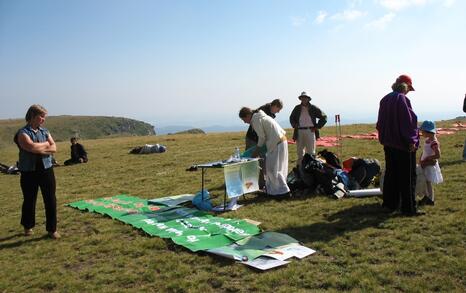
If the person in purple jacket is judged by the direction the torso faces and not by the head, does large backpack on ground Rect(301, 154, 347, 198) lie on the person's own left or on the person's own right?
on the person's own left

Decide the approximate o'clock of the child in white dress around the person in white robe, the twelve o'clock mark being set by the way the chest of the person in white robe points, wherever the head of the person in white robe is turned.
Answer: The child in white dress is roughly at 7 o'clock from the person in white robe.

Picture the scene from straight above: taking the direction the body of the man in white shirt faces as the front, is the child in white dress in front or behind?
in front

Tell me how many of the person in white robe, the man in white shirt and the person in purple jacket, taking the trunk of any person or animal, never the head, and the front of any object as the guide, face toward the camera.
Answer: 1

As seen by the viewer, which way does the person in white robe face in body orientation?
to the viewer's left

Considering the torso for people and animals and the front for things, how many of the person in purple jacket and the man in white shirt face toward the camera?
1

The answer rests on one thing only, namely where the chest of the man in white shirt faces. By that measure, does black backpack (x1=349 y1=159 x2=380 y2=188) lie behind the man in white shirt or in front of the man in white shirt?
in front

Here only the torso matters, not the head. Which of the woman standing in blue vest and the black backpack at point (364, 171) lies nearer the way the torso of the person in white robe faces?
the woman standing in blue vest

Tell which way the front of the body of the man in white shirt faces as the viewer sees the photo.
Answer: toward the camera

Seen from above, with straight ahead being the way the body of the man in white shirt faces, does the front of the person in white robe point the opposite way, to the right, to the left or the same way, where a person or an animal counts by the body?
to the right
